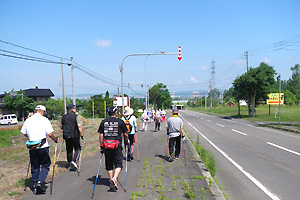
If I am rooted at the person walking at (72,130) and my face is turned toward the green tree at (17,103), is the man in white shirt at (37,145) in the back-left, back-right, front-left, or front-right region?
back-left

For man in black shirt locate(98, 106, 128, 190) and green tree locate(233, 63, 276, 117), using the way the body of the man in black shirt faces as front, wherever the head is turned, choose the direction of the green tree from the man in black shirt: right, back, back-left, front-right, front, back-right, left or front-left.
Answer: front-right

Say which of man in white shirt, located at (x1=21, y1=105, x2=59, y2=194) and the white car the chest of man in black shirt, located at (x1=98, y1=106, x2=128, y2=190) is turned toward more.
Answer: the white car

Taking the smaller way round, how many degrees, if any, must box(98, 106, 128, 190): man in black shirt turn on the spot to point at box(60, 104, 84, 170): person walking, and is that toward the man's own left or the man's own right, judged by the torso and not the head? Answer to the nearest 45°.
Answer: approximately 45° to the man's own left

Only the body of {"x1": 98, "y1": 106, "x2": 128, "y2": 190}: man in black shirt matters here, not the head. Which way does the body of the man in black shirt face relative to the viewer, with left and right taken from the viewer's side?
facing away from the viewer

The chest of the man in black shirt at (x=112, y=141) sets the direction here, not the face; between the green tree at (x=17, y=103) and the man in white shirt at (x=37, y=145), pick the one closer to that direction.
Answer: the green tree

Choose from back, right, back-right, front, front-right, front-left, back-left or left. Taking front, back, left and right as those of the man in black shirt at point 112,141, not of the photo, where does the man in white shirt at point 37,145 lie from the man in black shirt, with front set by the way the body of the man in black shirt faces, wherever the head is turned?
left

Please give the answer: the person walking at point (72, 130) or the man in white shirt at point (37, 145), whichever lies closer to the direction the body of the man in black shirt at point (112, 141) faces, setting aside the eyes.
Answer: the person walking

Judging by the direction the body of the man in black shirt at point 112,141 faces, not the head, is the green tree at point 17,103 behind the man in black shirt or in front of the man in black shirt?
in front
